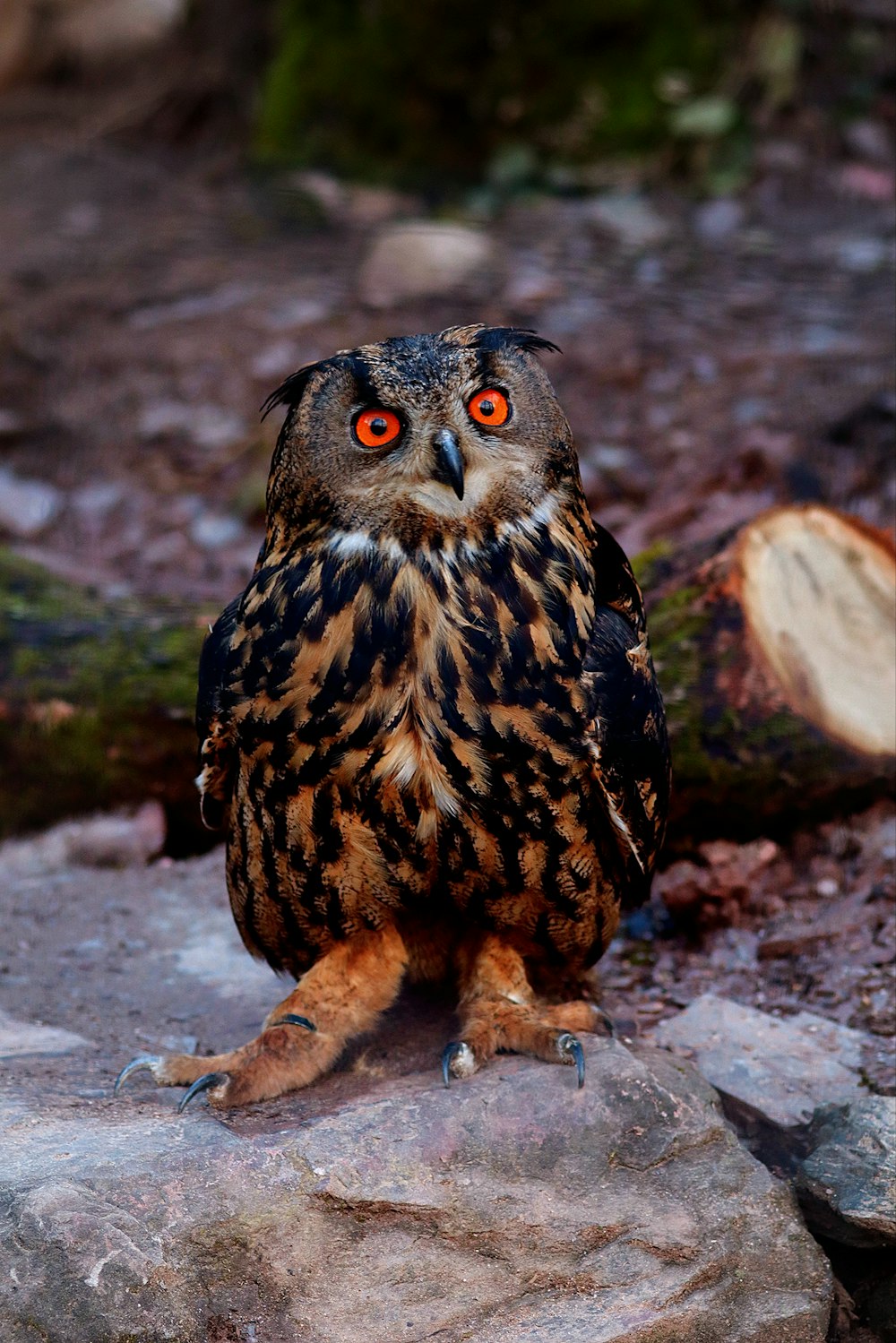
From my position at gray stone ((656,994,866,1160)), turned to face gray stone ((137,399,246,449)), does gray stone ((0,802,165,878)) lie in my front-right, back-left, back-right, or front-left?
front-left

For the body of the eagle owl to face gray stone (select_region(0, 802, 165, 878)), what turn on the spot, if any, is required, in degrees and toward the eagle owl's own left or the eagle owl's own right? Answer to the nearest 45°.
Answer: approximately 135° to the eagle owl's own right

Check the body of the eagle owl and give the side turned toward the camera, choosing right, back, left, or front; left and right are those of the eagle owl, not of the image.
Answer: front

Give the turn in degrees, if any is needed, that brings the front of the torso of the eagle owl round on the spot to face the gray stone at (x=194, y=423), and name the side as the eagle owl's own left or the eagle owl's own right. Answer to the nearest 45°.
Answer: approximately 180°

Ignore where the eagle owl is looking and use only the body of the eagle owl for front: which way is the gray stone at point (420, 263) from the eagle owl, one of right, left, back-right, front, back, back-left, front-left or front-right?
back

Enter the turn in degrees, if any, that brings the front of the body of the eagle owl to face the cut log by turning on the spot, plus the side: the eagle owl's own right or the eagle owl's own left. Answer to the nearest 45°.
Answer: approximately 135° to the eagle owl's own left

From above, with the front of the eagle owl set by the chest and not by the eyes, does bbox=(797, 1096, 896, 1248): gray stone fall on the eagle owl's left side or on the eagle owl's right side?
on the eagle owl's left side

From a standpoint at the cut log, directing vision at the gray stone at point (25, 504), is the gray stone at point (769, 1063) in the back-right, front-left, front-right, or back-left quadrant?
back-left

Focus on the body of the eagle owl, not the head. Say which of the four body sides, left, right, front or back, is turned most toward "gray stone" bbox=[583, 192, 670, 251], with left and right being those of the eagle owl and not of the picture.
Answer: back

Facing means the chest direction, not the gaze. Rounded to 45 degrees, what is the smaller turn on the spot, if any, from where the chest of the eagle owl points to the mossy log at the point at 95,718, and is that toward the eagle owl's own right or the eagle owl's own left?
approximately 135° to the eagle owl's own right

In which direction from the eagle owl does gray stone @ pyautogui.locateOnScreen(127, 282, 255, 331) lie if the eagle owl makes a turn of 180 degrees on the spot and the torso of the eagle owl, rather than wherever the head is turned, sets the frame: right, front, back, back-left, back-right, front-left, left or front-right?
front

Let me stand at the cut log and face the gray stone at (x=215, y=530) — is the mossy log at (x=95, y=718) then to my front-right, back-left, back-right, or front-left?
front-left
